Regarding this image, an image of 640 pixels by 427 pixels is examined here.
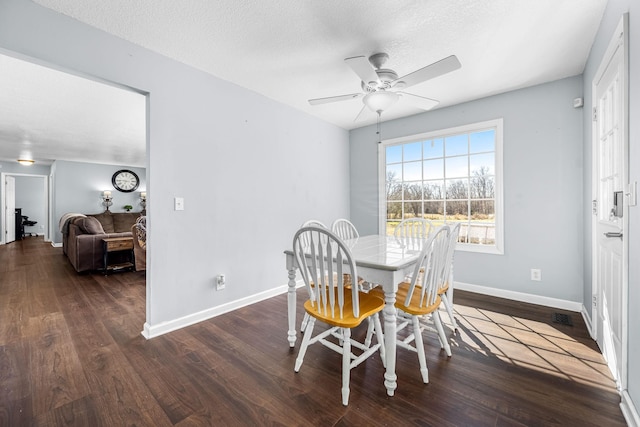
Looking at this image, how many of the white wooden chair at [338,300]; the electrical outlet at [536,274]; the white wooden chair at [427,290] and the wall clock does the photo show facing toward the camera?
2

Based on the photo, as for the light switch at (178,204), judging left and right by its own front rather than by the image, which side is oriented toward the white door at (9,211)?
back

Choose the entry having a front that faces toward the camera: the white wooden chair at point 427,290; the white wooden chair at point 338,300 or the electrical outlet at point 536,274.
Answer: the electrical outlet

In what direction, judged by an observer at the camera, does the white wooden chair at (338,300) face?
facing away from the viewer and to the right of the viewer

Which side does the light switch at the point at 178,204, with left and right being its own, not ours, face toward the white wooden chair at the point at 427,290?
front

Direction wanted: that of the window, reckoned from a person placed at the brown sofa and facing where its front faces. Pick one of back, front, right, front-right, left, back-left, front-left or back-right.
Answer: front

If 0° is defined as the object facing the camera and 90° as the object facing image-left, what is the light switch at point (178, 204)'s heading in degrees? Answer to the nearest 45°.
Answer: approximately 315°

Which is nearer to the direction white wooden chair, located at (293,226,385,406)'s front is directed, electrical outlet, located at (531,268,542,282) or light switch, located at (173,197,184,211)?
the electrical outlet

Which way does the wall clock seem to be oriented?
toward the camera

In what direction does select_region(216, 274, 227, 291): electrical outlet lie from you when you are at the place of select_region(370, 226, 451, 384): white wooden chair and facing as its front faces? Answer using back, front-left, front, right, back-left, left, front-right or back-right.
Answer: front-left

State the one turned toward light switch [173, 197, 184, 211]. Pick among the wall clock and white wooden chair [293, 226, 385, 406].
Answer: the wall clock

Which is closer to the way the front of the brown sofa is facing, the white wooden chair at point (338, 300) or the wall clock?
the white wooden chair

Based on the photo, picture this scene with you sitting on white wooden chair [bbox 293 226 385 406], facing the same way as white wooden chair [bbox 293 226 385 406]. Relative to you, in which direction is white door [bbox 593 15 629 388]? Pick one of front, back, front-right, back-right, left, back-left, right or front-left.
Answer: front-right

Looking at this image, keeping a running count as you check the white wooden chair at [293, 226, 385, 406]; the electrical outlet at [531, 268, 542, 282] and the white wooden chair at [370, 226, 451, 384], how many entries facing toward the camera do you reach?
1

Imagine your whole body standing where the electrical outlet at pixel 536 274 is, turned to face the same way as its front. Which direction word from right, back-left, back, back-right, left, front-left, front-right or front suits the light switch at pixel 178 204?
front-right

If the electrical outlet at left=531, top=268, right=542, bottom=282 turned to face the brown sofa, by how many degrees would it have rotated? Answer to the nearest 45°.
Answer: approximately 45° to its right

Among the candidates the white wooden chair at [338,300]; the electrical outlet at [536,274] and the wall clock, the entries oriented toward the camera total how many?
2
